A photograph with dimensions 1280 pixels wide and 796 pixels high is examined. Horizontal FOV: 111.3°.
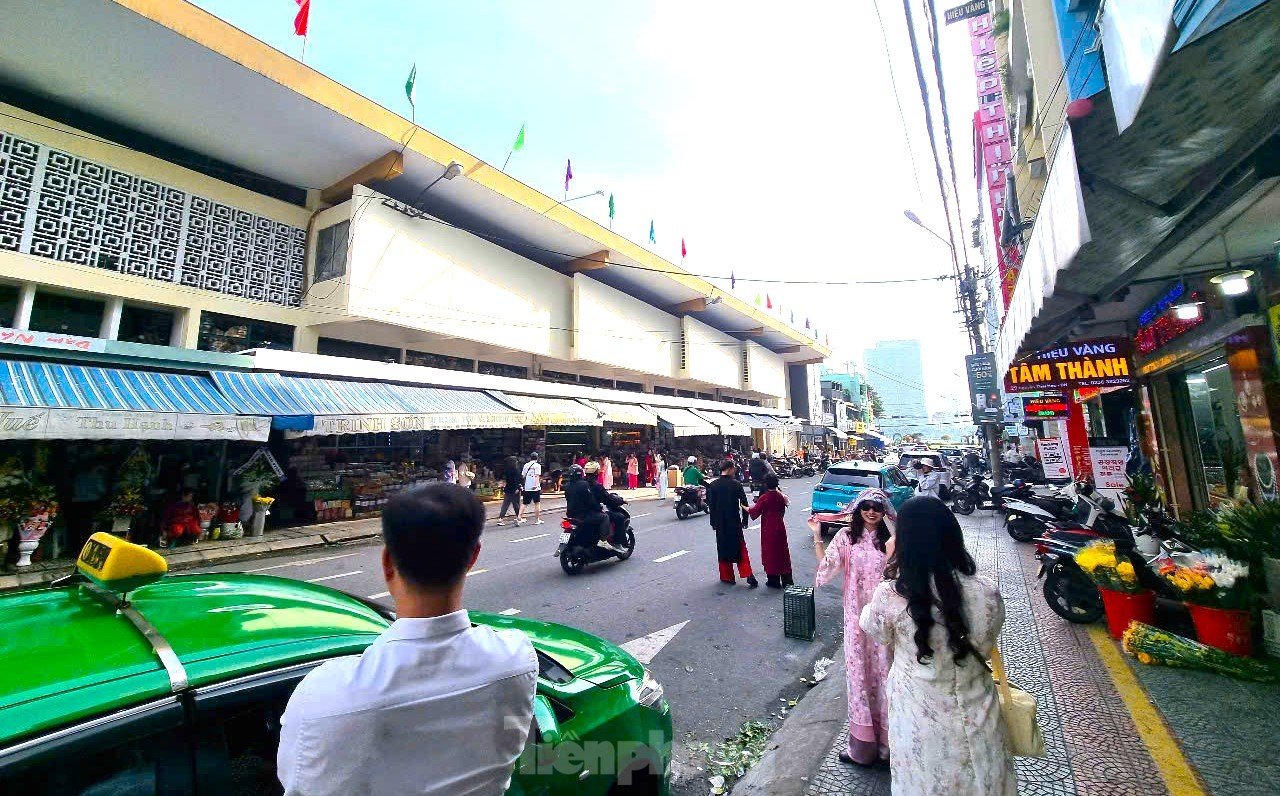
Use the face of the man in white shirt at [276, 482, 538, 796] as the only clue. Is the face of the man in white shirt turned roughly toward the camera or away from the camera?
away from the camera

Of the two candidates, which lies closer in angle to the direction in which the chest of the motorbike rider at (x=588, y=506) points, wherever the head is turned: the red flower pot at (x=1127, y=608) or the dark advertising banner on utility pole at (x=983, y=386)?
the dark advertising banner on utility pole

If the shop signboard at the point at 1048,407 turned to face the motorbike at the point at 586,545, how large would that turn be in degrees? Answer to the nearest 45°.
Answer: approximately 45° to its right

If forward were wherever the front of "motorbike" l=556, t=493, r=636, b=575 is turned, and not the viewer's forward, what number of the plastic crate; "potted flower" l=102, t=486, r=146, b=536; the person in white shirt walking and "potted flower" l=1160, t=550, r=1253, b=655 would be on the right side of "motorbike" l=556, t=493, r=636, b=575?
2

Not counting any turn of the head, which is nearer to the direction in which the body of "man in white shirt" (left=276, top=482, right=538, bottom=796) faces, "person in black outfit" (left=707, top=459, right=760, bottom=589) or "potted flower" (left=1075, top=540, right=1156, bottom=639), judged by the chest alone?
the person in black outfit

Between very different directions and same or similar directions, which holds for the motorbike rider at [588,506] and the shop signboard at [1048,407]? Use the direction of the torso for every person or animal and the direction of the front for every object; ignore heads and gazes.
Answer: very different directions

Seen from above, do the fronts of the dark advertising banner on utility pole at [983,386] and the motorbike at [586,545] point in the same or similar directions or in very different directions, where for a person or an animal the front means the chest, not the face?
very different directions

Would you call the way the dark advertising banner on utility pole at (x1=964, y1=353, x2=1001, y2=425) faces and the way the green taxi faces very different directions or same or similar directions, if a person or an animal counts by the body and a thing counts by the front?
very different directions
